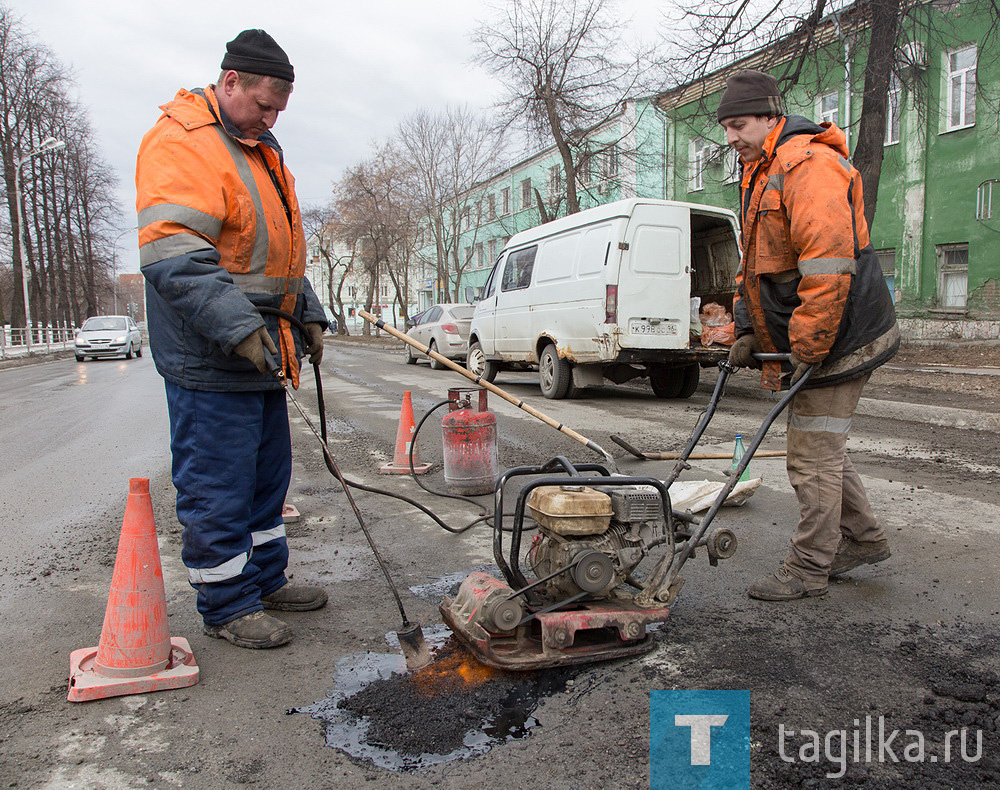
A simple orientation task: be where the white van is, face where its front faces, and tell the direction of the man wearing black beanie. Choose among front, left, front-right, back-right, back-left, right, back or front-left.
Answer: back-left

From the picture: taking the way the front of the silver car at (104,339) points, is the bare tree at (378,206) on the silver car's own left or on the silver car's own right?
on the silver car's own left

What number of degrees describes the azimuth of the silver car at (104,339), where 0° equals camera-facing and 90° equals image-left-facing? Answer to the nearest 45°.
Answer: approximately 0°

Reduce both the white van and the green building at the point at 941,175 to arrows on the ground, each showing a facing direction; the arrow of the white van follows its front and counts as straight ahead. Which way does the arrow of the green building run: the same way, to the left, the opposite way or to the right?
to the left

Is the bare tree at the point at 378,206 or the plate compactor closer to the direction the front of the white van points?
the bare tree

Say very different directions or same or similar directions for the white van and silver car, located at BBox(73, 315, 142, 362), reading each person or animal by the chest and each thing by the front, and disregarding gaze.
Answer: very different directions

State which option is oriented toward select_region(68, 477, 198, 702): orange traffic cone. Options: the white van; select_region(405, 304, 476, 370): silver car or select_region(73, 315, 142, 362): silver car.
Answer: select_region(73, 315, 142, 362): silver car

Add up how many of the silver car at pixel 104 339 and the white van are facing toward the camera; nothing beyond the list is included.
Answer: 1

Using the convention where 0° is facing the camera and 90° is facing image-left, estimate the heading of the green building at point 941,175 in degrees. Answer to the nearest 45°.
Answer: approximately 45°

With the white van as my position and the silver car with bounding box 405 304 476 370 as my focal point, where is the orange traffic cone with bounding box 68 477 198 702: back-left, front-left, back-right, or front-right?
back-left
